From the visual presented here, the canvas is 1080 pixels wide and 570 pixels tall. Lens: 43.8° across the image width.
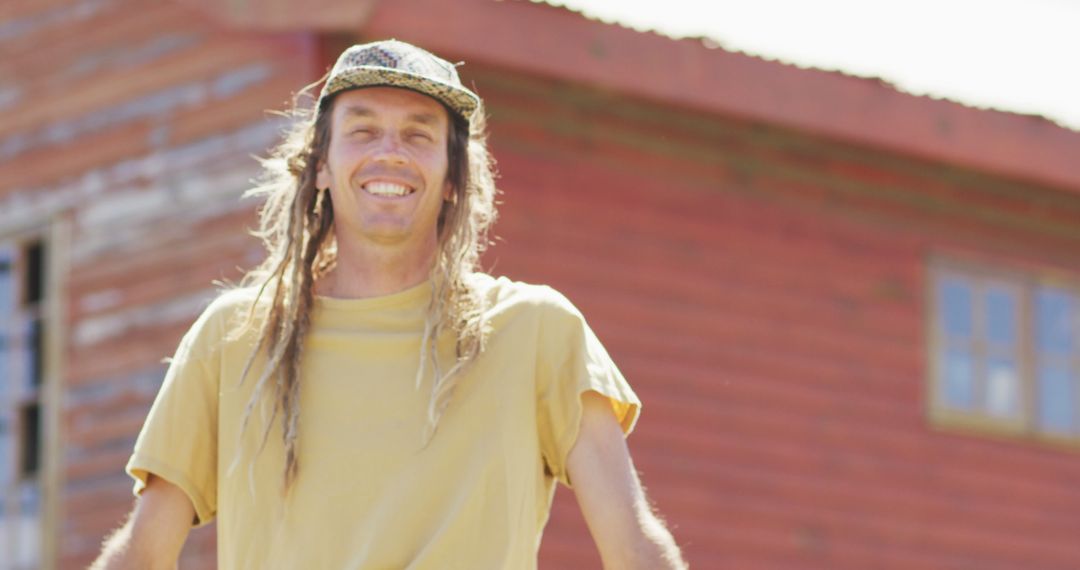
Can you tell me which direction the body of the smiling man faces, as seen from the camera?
toward the camera

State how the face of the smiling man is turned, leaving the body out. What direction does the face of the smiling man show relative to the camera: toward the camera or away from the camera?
toward the camera

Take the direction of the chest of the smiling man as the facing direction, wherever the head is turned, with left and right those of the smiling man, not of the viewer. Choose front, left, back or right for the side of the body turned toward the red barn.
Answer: back
